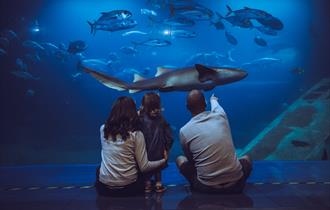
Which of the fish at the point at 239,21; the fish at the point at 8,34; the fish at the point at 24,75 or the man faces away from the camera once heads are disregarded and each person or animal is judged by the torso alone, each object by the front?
the man

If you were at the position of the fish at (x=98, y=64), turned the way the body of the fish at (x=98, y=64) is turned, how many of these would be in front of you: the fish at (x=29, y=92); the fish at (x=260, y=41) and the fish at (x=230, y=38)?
2

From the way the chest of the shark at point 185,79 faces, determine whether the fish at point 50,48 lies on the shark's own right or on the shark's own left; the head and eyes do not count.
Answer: on the shark's own left

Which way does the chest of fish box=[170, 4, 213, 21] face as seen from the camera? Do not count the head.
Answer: to the viewer's right

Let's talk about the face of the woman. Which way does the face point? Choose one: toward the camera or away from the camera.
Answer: away from the camera

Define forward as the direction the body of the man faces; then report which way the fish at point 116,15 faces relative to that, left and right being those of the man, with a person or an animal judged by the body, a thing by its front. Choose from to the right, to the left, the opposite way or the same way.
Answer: to the right

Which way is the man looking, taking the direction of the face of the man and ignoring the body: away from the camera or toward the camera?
away from the camera
